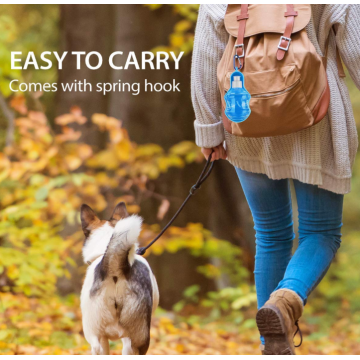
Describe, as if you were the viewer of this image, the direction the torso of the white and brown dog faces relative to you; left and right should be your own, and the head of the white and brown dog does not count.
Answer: facing away from the viewer
